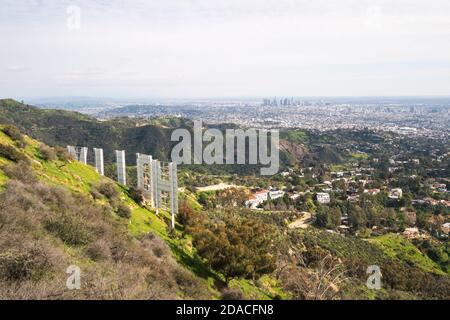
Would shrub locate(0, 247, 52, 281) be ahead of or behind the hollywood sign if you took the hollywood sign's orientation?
behind

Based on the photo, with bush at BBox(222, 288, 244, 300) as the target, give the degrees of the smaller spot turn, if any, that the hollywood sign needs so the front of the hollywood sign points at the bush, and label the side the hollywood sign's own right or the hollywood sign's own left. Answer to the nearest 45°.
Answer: approximately 135° to the hollywood sign's own right

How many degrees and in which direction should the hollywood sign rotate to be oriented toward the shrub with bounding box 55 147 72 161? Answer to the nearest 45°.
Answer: approximately 135° to its left

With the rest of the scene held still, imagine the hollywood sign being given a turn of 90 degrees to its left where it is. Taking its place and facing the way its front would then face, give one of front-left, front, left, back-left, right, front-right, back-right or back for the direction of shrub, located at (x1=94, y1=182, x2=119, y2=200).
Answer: left

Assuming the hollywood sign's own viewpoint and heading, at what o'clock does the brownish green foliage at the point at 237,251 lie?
The brownish green foliage is roughly at 4 o'clock from the hollywood sign.

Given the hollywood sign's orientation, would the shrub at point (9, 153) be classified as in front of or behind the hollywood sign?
behind

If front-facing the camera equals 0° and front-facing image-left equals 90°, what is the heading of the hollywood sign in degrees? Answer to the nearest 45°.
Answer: approximately 225°

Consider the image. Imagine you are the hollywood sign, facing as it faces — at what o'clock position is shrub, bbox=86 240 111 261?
The shrub is roughly at 5 o'clock from the hollywood sign.

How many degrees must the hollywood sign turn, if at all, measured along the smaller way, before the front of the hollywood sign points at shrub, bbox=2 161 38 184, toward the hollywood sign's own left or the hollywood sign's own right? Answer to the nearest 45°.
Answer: approximately 180°
